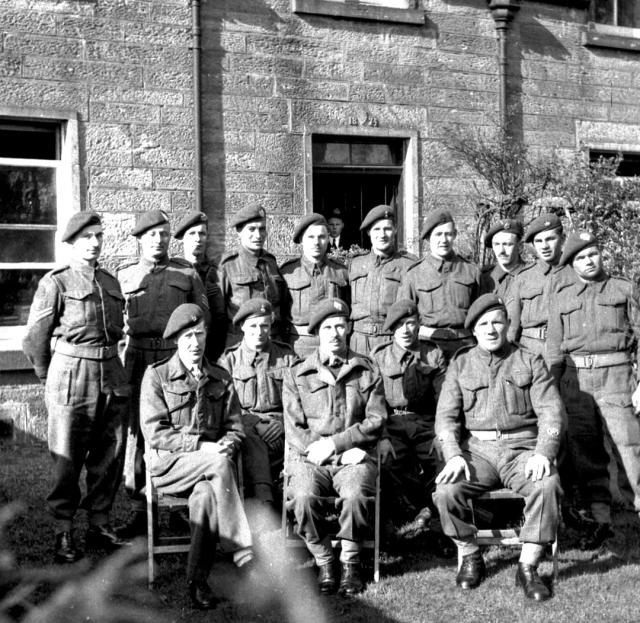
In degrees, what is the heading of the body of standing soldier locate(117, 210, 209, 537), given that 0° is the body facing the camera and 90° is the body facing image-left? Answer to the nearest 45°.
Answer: approximately 0°

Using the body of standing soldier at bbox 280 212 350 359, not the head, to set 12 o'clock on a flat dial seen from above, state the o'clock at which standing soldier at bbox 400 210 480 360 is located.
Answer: standing soldier at bbox 400 210 480 360 is roughly at 9 o'clock from standing soldier at bbox 280 212 350 359.

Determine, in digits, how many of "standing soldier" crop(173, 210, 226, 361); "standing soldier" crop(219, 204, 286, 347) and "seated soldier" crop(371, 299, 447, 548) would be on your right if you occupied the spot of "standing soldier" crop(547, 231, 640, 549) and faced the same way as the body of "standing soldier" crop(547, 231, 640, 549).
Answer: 3

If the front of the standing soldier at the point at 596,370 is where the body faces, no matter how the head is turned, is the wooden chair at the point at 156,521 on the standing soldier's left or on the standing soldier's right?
on the standing soldier's right

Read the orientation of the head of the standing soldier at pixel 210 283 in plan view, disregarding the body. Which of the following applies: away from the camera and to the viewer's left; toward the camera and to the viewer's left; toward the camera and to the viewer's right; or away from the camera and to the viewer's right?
toward the camera and to the viewer's right
